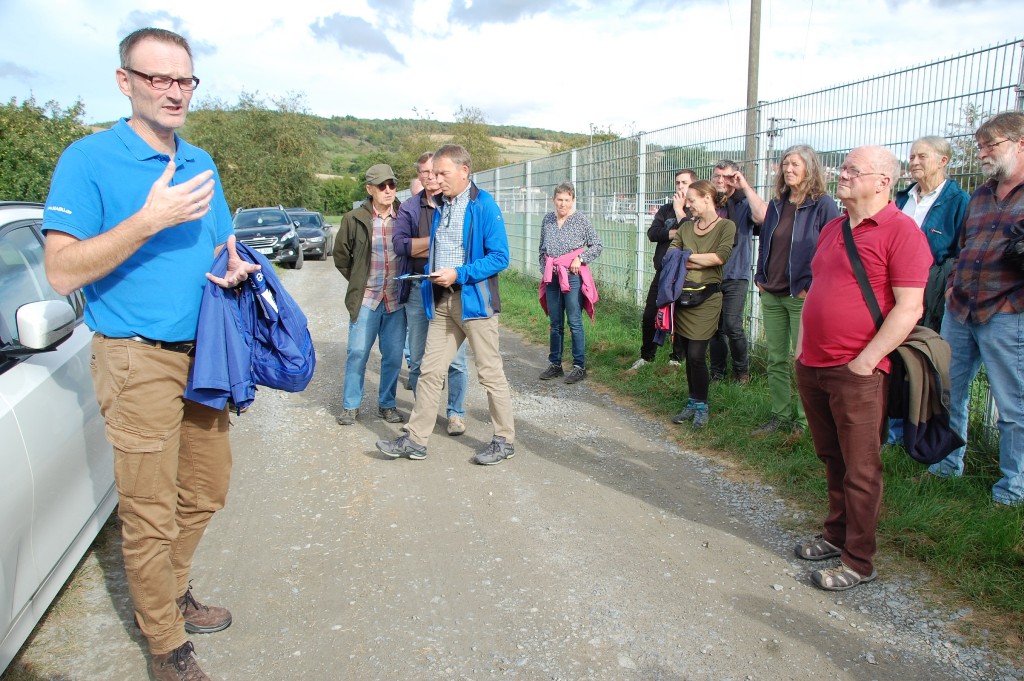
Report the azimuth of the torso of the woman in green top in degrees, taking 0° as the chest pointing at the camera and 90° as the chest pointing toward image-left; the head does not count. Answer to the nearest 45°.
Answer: approximately 45°

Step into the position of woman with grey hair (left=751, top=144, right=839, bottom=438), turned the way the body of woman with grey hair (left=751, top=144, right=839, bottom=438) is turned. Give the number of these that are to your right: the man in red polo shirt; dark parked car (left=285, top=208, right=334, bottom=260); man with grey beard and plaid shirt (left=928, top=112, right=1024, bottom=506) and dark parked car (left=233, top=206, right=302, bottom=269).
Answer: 2

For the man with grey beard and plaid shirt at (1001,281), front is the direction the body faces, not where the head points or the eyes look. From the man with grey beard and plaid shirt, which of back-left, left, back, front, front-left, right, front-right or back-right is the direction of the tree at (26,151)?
front-right

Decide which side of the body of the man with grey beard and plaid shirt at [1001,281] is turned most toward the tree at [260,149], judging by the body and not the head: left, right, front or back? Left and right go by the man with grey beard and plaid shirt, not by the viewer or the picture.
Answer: right

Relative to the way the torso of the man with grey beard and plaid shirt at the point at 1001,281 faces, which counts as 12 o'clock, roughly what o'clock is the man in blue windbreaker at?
The man in blue windbreaker is roughly at 1 o'clock from the man with grey beard and plaid shirt.

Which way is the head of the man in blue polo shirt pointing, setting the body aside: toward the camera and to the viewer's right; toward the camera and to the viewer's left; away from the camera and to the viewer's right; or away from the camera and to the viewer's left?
toward the camera and to the viewer's right

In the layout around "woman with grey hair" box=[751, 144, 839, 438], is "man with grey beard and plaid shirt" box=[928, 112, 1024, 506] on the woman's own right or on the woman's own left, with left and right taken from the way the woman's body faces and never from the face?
on the woman's own left

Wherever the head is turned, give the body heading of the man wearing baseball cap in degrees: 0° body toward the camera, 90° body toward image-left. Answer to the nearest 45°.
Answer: approximately 315°

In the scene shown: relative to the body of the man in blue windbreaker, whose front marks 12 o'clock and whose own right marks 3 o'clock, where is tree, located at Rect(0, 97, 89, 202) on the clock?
The tree is roughly at 3 o'clock from the man in blue windbreaker.

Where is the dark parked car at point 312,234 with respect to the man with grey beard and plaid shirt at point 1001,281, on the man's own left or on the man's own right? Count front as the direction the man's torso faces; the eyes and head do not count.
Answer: on the man's own right
